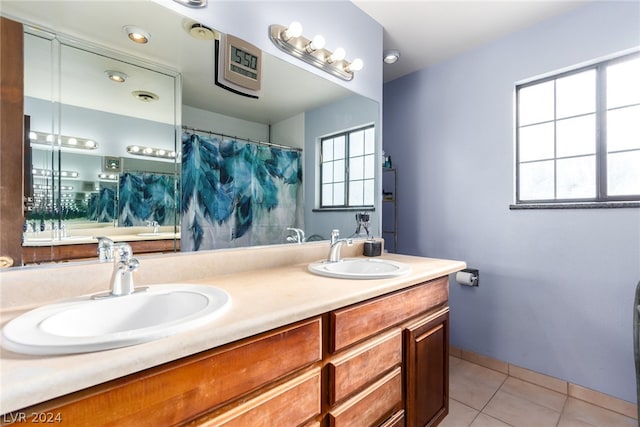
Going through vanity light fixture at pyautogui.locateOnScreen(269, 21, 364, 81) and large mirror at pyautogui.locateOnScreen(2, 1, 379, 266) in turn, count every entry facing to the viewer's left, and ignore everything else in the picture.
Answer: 0

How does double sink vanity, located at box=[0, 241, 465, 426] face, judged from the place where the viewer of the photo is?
facing the viewer and to the right of the viewer

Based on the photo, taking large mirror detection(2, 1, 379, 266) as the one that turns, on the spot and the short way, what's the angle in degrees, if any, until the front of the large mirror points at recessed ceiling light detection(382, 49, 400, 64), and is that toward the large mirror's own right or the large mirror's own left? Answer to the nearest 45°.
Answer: approximately 45° to the large mirror's own left

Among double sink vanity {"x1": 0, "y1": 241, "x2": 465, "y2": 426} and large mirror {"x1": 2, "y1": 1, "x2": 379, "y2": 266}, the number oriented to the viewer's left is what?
0

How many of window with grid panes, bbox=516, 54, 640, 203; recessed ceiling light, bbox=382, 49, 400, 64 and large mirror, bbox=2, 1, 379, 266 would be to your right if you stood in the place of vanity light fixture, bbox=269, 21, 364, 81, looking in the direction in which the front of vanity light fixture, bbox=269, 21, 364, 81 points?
1

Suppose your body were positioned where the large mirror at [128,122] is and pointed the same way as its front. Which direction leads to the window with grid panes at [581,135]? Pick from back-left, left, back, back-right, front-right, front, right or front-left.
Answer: front-left

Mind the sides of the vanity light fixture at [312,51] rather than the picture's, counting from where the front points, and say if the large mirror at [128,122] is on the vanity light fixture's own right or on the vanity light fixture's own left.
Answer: on the vanity light fixture's own right

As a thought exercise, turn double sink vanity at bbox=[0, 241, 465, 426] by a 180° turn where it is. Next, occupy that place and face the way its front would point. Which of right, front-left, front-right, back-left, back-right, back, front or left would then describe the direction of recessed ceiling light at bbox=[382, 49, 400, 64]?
right

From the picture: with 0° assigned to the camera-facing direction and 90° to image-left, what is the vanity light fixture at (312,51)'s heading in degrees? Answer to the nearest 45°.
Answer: approximately 315°
